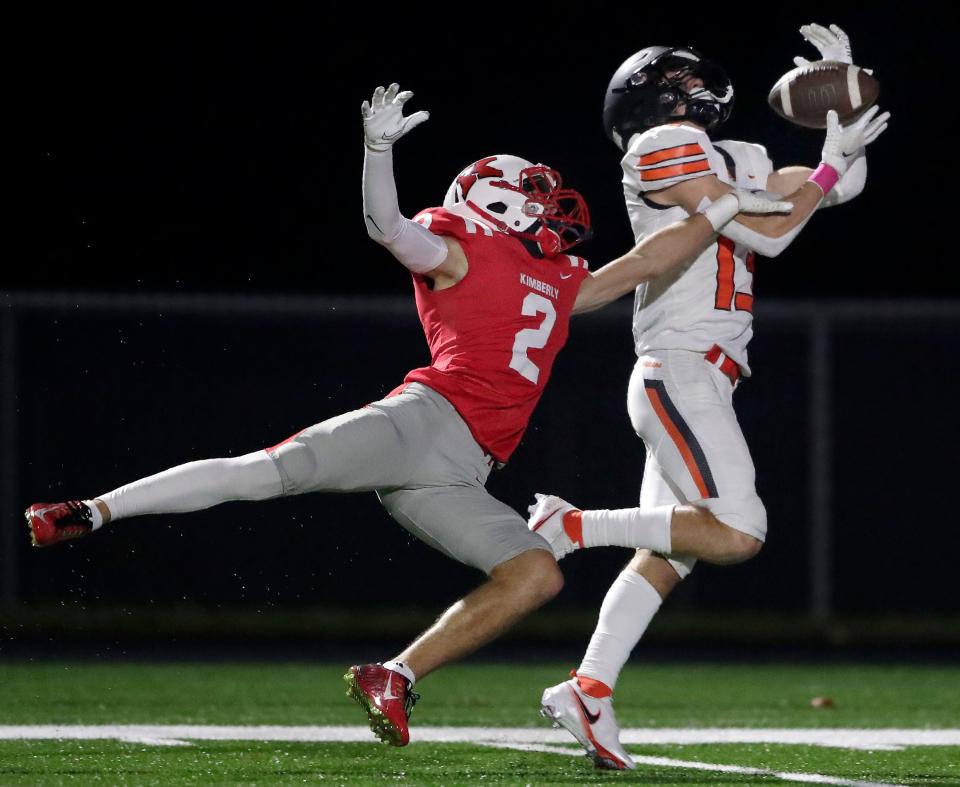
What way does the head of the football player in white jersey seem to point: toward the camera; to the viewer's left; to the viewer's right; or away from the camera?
to the viewer's right

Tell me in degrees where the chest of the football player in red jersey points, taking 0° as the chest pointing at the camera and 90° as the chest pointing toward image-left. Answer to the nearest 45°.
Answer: approximately 315°

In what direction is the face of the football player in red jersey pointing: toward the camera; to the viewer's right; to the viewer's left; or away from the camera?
to the viewer's right

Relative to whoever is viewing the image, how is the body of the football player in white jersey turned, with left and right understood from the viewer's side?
facing to the right of the viewer

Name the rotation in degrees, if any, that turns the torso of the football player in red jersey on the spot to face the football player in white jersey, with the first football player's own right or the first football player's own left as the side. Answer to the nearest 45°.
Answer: approximately 90° to the first football player's own left
